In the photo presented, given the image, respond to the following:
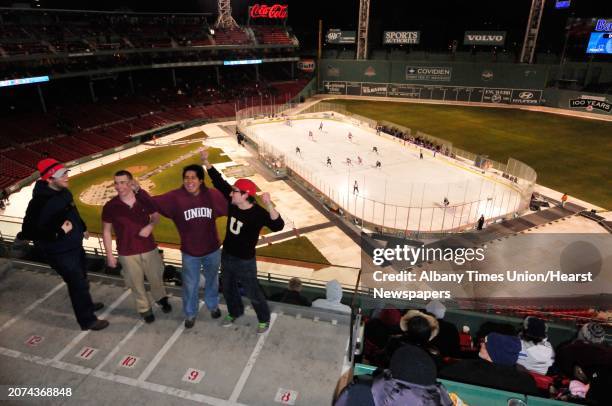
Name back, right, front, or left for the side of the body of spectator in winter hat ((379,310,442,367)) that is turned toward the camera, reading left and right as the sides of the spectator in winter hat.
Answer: back

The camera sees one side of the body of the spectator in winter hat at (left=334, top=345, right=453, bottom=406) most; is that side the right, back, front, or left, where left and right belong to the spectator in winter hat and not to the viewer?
back

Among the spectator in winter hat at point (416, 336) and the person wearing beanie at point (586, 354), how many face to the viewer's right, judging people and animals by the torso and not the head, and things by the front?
0

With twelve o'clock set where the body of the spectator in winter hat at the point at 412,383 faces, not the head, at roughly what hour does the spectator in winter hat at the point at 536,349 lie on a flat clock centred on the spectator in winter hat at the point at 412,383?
the spectator in winter hat at the point at 536,349 is roughly at 1 o'clock from the spectator in winter hat at the point at 412,383.

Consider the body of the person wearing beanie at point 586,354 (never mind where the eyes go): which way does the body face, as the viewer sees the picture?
away from the camera

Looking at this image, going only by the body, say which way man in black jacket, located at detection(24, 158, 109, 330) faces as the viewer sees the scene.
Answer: to the viewer's right

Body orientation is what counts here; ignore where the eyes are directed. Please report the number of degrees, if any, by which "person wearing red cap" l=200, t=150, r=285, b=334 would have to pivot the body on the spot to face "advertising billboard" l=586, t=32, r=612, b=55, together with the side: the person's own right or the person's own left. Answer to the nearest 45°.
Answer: approximately 180°

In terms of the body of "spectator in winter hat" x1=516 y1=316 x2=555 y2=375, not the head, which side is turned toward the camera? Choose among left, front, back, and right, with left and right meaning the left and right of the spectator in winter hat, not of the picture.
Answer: back

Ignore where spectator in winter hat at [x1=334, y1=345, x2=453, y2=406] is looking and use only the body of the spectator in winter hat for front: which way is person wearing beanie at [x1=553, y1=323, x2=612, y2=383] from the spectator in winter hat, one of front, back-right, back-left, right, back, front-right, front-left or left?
front-right

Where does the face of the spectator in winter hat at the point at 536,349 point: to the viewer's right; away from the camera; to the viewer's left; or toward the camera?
away from the camera

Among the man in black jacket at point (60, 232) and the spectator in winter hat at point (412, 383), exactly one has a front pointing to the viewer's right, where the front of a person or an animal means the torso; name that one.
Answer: the man in black jacket

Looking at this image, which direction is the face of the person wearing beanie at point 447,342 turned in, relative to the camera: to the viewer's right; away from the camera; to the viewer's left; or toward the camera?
away from the camera

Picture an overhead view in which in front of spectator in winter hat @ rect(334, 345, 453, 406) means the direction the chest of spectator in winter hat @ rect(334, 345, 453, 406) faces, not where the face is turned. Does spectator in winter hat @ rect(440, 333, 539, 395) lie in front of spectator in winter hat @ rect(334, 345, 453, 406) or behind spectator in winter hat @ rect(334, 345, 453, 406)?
in front

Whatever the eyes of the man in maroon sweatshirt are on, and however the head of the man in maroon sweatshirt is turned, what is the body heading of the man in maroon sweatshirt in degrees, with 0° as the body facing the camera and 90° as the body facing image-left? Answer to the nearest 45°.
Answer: approximately 0°

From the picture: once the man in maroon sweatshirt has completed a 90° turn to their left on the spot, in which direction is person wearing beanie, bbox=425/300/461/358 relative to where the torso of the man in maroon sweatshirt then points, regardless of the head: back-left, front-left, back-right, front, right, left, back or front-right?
front-right

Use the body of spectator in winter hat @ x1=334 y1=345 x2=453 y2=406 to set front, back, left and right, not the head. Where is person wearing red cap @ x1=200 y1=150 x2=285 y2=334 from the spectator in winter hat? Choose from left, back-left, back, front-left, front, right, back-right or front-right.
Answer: front-left
